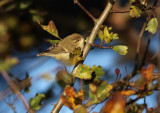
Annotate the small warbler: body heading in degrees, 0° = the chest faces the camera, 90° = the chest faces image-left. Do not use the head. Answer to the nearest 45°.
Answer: approximately 270°
